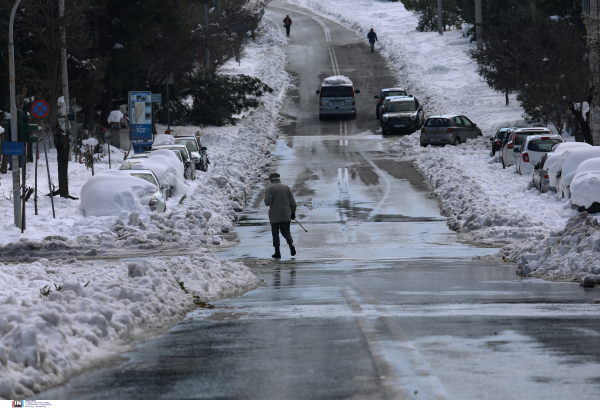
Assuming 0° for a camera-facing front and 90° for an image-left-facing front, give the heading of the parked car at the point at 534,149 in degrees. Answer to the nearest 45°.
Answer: approximately 180°

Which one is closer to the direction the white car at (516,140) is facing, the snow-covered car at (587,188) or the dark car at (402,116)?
the dark car

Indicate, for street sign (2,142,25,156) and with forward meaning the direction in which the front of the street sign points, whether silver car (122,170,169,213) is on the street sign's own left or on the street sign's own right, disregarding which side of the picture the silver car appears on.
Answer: on the street sign's own left

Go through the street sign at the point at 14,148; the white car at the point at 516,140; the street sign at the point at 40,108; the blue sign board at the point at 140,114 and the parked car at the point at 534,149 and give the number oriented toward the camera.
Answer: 3

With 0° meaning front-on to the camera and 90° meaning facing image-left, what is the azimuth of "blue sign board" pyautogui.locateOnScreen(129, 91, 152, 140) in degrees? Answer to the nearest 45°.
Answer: approximately 0°

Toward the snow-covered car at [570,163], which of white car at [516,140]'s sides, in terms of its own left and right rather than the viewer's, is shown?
back

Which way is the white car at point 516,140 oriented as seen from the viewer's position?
away from the camera

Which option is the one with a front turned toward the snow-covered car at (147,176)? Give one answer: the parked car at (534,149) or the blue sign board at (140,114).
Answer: the blue sign board

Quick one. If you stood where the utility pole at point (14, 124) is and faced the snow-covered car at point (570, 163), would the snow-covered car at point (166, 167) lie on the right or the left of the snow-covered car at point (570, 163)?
left

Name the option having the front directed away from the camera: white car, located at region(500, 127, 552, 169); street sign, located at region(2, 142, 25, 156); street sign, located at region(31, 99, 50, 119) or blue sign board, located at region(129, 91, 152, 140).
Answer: the white car

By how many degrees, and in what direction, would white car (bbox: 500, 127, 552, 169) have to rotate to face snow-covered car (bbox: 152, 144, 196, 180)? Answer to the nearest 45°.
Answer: approximately 90° to its left

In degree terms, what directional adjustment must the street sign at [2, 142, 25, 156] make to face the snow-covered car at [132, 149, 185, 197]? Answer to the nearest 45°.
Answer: approximately 135° to its left
